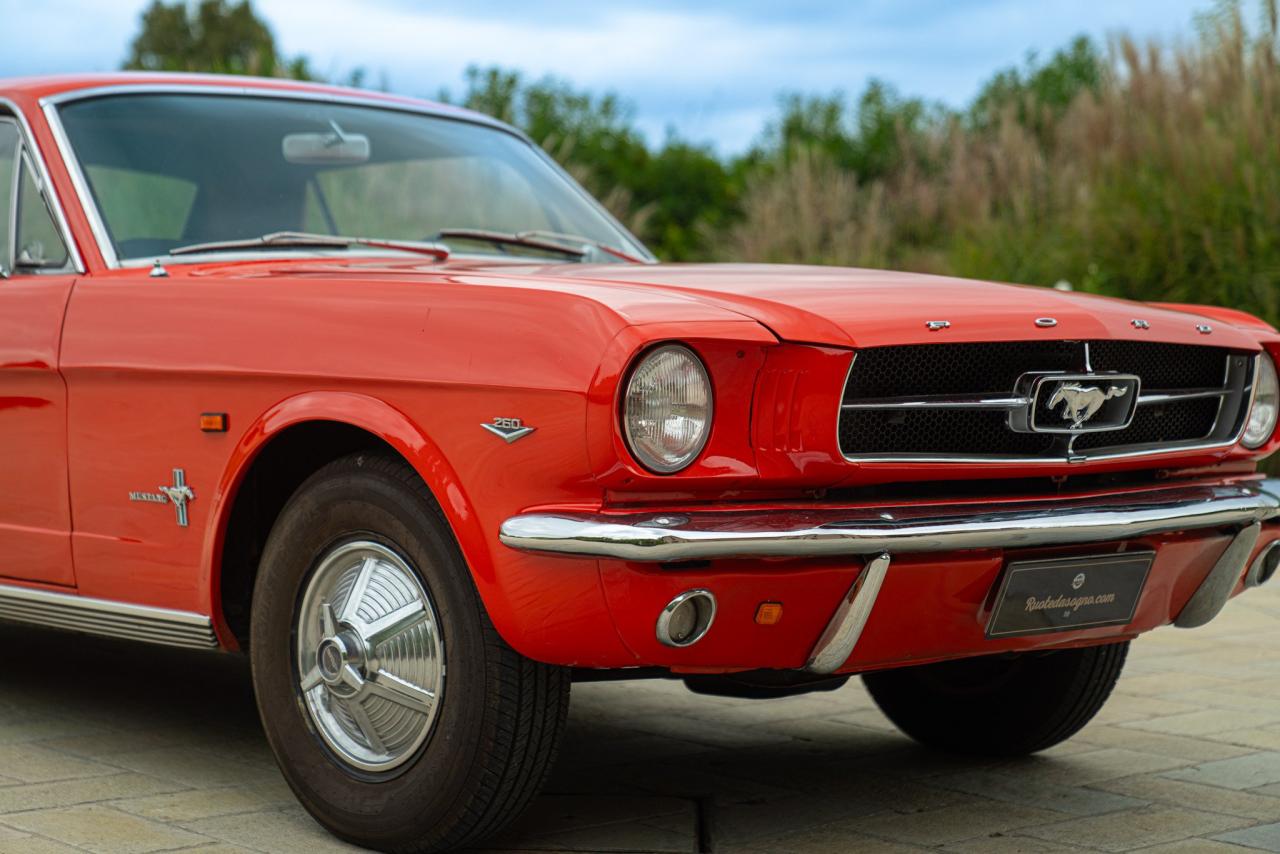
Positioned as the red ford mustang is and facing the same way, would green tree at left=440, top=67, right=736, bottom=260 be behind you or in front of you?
behind

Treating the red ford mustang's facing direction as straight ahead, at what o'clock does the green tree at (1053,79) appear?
The green tree is roughly at 8 o'clock from the red ford mustang.

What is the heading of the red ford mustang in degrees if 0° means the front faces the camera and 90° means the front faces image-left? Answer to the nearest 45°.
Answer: approximately 315°
